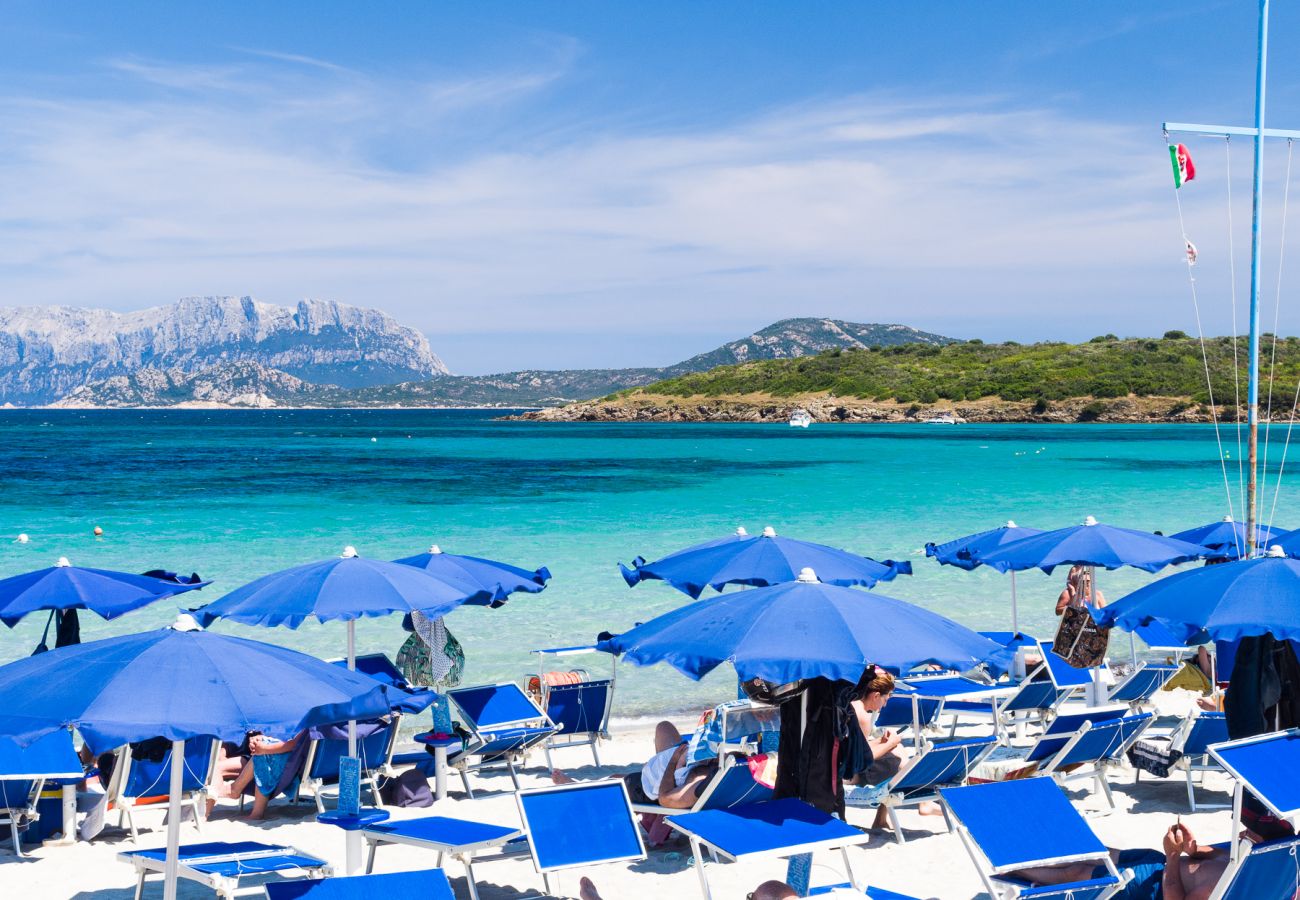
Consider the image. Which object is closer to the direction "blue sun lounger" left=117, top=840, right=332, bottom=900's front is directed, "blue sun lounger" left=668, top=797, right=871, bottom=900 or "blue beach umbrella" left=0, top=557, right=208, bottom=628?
the blue beach umbrella

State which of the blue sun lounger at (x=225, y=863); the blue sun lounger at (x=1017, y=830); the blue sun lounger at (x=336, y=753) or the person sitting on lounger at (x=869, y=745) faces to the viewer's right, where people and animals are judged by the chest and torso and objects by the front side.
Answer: the person sitting on lounger

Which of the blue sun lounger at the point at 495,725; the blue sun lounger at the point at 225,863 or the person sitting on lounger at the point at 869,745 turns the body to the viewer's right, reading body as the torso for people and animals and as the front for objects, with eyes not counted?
the person sitting on lounger

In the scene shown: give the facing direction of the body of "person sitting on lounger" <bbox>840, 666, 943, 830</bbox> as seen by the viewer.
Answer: to the viewer's right

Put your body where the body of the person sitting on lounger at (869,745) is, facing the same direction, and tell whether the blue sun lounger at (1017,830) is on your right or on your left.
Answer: on your right

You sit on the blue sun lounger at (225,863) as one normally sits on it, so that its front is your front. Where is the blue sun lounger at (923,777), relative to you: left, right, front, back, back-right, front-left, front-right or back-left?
back-right
